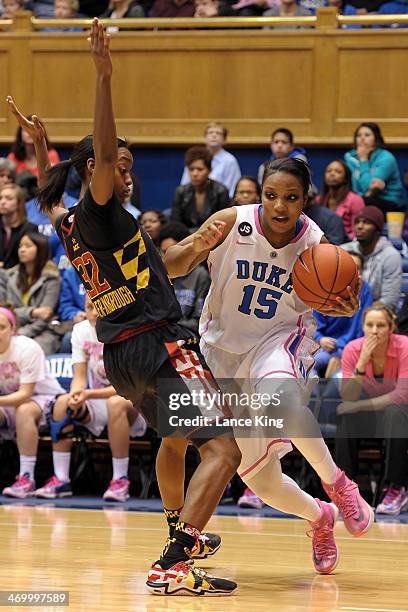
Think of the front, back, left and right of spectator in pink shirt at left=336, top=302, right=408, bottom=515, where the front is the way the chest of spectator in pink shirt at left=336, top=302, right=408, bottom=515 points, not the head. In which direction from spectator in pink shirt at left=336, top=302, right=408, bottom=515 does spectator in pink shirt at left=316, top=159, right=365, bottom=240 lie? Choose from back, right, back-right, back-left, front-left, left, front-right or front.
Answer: back

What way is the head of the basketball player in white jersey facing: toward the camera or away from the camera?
toward the camera

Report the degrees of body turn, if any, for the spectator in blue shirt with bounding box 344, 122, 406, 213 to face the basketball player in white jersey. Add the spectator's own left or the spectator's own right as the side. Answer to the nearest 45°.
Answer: approximately 45° to the spectator's own left

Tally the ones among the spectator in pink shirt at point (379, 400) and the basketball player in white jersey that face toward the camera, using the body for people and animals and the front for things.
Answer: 2

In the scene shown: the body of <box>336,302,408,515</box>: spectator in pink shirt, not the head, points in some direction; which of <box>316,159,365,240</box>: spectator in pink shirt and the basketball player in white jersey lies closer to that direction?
the basketball player in white jersey

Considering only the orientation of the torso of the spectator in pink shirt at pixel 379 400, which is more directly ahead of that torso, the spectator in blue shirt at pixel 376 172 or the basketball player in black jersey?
the basketball player in black jersey

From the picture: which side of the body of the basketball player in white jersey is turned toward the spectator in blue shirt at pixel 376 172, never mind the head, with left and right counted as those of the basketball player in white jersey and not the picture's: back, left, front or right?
back

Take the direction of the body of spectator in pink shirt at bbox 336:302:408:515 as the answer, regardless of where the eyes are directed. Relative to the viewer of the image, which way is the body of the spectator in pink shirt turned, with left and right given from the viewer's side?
facing the viewer

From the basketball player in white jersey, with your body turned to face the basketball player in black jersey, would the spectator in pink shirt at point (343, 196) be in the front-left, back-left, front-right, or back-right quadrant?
back-right

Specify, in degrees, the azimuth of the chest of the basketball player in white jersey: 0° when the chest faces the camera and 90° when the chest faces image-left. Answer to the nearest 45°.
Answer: approximately 0°

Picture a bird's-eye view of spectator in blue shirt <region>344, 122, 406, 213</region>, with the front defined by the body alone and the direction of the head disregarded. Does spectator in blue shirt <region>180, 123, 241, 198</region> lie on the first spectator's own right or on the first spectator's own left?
on the first spectator's own right

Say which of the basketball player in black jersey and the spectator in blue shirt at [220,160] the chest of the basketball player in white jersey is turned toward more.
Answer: the basketball player in black jersey

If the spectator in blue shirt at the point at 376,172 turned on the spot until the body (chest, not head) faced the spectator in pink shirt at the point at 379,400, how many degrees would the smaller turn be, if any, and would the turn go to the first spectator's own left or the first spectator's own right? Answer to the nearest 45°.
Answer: approximately 45° to the first spectator's own left

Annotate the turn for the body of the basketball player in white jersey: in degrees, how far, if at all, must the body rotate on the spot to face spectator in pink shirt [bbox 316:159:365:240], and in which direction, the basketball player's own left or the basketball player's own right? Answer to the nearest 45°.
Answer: approximately 180°

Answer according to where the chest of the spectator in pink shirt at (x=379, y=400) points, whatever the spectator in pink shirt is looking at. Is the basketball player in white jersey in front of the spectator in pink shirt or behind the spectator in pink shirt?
in front

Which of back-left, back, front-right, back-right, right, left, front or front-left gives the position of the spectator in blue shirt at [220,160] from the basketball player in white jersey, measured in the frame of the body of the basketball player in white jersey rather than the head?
back
